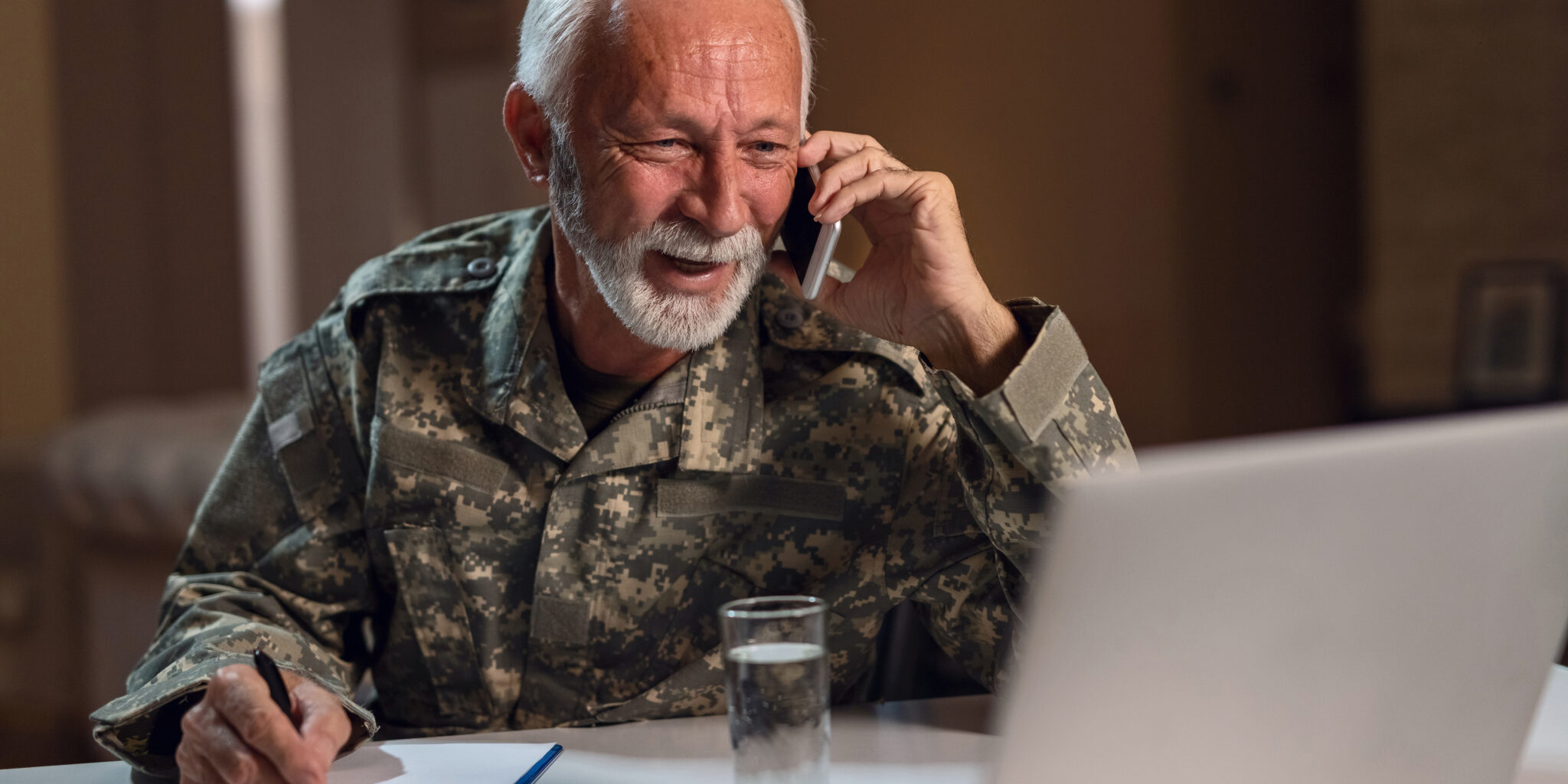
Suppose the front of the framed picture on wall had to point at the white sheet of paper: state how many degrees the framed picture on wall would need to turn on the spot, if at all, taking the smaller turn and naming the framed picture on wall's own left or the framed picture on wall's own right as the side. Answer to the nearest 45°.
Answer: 0° — it already faces it

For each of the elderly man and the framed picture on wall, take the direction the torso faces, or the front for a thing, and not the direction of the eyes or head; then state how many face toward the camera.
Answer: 2

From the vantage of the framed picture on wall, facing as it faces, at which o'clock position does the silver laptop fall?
The silver laptop is roughly at 12 o'clock from the framed picture on wall.

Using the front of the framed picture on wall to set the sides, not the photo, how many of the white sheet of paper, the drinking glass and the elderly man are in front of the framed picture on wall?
3

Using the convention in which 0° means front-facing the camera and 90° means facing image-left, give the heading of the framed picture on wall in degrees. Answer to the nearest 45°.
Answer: approximately 0°
